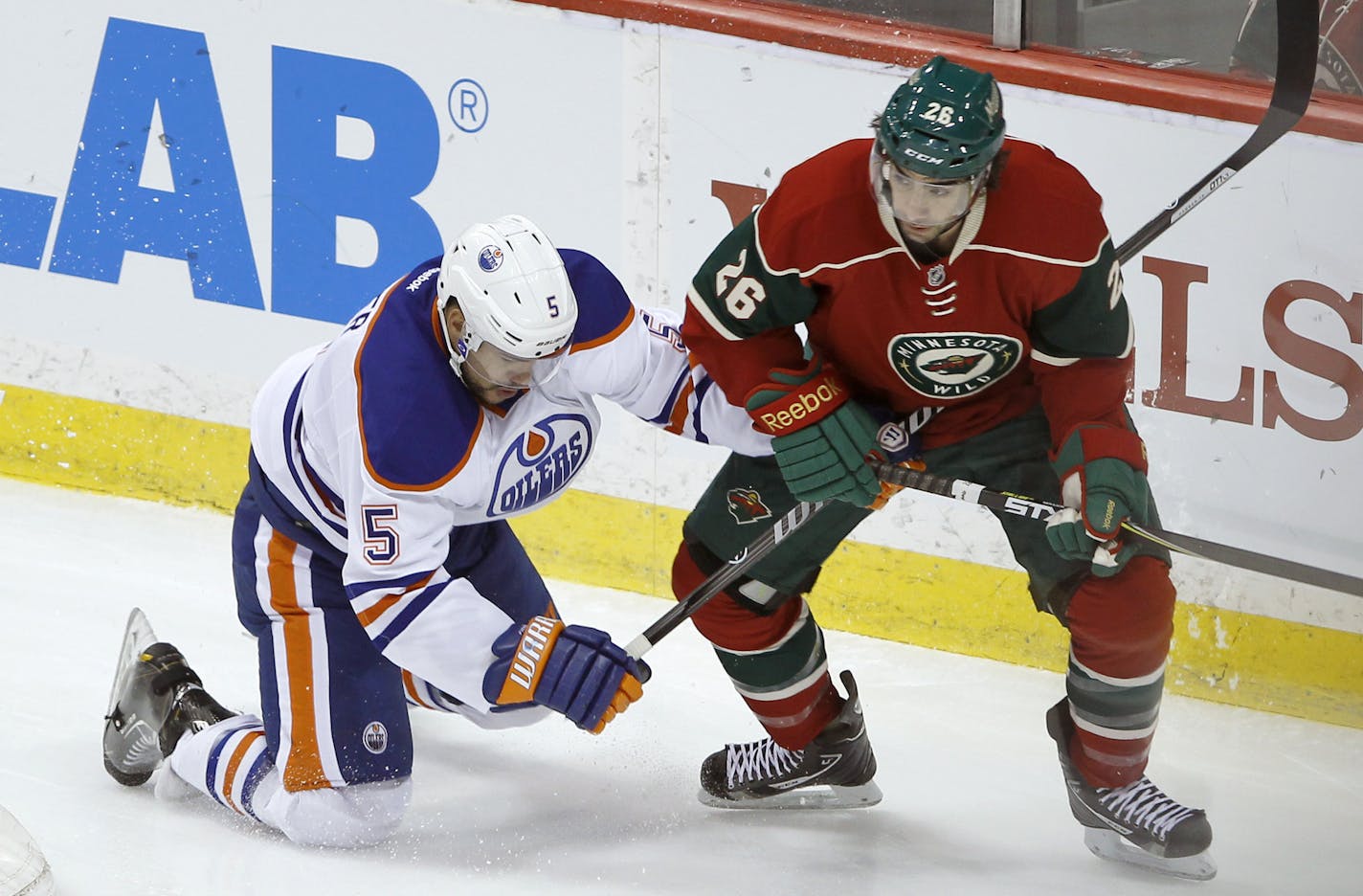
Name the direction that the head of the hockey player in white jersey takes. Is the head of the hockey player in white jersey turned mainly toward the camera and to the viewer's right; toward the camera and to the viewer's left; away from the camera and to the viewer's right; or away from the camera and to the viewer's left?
toward the camera and to the viewer's right

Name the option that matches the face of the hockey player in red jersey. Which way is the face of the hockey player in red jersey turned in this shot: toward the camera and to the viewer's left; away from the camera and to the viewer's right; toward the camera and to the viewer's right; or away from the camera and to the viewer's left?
toward the camera and to the viewer's left

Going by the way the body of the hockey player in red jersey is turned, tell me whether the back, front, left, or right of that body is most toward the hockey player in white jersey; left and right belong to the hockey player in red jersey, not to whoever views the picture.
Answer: right

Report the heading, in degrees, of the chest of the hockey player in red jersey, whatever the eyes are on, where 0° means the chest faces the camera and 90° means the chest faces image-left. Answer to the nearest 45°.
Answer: approximately 0°

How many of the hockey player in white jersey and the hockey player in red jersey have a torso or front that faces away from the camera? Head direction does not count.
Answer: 0

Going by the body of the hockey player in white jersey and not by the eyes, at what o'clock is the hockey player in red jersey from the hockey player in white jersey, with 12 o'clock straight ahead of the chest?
The hockey player in red jersey is roughly at 11 o'clock from the hockey player in white jersey.

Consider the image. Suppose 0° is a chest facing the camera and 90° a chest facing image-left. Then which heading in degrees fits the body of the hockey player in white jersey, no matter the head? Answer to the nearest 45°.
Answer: approximately 315°
